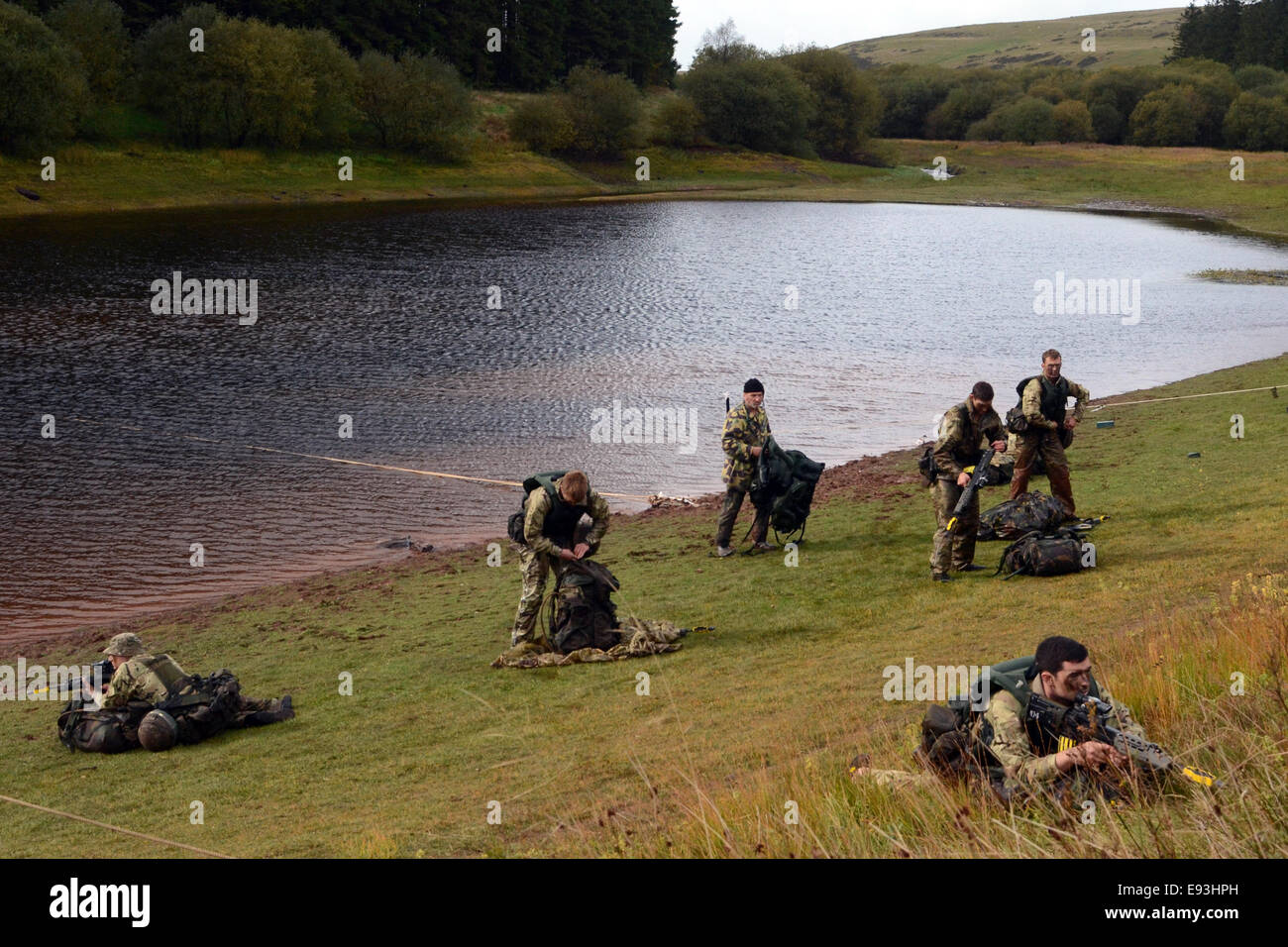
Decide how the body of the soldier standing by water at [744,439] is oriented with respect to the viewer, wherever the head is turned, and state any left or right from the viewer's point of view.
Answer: facing the viewer and to the right of the viewer

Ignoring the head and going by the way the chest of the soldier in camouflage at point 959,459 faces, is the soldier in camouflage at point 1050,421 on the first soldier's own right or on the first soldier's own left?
on the first soldier's own left

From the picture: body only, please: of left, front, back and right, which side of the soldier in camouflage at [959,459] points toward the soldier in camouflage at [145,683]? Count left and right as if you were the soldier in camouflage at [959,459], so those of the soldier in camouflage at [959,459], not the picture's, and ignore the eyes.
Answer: right

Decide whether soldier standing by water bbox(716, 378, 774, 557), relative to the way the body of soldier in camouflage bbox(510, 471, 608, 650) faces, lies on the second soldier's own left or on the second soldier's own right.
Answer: on the second soldier's own left

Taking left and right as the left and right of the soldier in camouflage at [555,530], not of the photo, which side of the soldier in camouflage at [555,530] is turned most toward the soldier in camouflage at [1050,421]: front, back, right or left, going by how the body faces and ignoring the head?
left

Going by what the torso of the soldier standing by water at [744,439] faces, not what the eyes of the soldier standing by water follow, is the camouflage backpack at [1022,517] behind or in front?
in front

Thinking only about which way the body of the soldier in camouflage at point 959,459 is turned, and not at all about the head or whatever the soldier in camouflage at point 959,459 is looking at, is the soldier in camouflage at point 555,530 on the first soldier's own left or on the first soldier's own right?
on the first soldier's own right

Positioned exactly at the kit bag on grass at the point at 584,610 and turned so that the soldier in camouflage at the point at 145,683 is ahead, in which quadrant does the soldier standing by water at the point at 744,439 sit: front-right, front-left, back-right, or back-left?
back-right

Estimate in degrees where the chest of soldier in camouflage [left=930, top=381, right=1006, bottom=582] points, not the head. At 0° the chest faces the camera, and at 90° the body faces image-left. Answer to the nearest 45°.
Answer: approximately 315°
